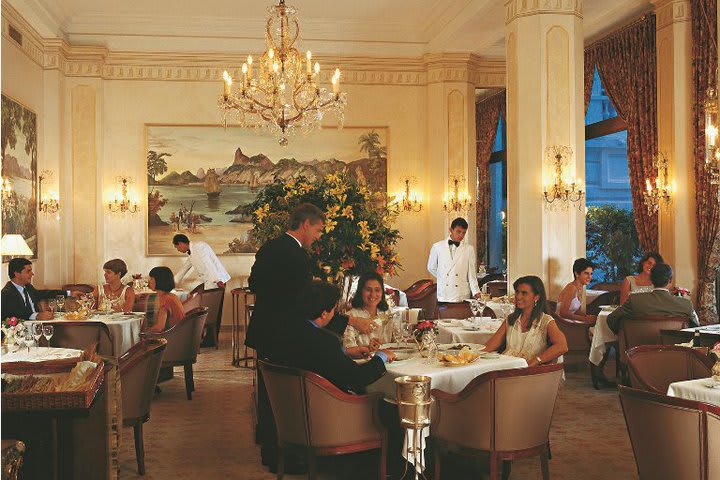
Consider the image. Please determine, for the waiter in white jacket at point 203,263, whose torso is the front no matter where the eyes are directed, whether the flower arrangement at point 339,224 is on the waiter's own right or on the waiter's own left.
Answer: on the waiter's own left

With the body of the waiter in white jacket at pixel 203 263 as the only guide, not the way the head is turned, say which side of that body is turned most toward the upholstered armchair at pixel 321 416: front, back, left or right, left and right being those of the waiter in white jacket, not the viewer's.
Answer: left

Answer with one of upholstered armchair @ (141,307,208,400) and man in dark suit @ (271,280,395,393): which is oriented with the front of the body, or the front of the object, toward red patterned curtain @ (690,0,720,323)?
the man in dark suit

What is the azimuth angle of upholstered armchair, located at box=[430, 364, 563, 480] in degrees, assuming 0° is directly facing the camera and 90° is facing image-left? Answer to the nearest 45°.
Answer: approximately 135°

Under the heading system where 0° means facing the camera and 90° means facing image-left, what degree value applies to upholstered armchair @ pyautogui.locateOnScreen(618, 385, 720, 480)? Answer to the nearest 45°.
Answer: approximately 225°

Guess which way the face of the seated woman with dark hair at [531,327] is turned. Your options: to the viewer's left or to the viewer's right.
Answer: to the viewer's left

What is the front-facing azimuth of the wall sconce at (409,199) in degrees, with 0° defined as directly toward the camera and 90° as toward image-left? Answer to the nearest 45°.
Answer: approximately 0°

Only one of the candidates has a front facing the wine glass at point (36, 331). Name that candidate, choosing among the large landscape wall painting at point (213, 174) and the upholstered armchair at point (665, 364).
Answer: the large landscape wall painting

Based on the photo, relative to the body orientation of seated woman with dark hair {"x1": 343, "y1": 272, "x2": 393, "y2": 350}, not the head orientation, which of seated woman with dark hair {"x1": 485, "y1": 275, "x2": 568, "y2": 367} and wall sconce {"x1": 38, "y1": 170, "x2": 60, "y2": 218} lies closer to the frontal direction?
the seated woman with dark hair

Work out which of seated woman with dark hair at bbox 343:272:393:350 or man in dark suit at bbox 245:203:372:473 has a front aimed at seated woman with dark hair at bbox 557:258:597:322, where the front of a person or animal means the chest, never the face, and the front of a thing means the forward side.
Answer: the man in dark suit

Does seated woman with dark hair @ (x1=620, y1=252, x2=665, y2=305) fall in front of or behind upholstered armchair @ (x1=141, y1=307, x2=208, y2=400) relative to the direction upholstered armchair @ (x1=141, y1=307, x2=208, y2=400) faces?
behind

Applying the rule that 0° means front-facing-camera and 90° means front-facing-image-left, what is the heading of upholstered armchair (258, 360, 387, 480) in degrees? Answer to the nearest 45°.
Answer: approximately 225°

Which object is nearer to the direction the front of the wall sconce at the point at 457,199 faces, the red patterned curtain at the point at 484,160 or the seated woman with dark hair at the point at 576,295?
the seated woman with dark hair

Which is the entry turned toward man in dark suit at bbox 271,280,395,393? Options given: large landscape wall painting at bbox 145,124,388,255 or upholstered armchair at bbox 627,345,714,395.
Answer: the large landscape wall painting

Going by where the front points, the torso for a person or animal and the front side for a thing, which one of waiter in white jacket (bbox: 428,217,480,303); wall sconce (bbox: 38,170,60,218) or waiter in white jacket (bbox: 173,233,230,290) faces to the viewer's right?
the wall sconce

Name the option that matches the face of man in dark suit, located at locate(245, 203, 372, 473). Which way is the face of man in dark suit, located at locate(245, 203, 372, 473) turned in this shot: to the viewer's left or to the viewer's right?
to the viewer's right

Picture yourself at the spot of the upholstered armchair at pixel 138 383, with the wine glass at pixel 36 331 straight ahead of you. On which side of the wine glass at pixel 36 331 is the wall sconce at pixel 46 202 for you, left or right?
right
